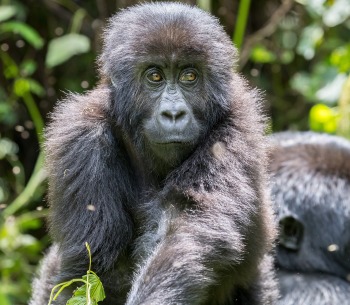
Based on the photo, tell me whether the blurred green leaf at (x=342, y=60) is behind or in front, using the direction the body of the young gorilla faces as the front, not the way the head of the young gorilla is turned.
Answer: behind

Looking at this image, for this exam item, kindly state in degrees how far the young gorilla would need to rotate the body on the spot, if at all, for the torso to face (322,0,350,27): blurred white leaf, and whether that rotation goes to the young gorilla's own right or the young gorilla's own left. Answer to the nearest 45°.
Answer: approximately 135° to the young gorilla's own left

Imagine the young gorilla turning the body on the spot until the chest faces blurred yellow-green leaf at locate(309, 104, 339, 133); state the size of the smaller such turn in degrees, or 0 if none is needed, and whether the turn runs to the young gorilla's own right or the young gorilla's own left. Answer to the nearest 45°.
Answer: approximately 135° to the young gorilla's own left

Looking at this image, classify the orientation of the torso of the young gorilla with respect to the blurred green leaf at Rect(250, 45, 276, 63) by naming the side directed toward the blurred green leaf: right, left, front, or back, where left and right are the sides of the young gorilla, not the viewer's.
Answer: back

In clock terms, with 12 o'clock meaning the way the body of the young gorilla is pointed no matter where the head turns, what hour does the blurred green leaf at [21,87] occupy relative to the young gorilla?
The blurred green leaf is roughly at 5 o'clock from the young gorilla.

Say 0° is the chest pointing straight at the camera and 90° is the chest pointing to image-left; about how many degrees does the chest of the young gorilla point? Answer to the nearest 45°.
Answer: approximately 0°

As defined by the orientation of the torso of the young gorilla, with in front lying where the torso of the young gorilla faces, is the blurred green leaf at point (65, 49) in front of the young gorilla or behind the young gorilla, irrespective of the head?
behind
